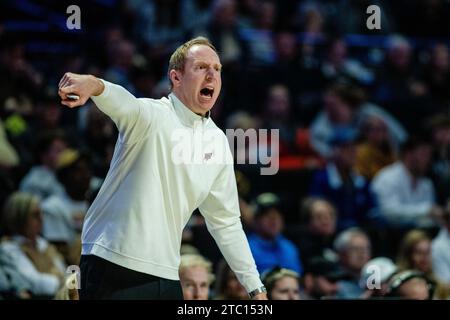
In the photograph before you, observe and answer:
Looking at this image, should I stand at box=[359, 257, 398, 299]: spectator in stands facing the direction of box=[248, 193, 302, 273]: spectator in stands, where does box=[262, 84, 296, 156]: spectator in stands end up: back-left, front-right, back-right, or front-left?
front-right

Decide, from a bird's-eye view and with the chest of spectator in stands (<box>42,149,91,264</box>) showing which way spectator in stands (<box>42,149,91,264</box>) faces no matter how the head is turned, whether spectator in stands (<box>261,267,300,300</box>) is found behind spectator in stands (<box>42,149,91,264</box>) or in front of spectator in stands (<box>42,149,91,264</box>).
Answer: in front

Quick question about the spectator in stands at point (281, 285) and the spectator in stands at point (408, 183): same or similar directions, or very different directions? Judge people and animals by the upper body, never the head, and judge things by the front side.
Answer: same or similar directions

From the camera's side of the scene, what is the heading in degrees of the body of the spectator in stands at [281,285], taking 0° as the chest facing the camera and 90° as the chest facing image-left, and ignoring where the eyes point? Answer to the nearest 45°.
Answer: approximately 315°

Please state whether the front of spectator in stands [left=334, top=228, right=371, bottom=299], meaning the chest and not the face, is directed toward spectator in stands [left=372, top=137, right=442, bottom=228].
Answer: no

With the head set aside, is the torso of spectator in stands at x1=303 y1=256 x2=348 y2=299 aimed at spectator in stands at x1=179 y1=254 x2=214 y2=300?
no

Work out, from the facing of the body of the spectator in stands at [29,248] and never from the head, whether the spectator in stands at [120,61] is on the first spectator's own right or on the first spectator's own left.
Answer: on the first spectator's own left

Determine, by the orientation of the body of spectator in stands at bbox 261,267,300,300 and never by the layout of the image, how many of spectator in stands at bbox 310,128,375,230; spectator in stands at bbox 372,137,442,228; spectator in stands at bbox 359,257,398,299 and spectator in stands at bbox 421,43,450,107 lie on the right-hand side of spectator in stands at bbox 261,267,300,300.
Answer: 0

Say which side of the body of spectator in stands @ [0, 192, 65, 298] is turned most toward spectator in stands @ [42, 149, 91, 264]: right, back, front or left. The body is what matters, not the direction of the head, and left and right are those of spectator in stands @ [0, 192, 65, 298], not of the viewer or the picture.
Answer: left

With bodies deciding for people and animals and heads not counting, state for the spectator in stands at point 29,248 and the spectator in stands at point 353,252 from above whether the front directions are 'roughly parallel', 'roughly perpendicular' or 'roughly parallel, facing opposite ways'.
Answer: roughly parallel

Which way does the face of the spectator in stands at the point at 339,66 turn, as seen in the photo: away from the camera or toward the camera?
toward the camera

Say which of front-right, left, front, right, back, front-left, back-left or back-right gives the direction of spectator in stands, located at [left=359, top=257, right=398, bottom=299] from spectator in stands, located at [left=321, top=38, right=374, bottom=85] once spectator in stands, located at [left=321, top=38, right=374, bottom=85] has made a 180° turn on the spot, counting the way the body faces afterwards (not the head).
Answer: back

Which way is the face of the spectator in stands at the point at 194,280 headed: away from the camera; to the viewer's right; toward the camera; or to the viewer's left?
toward the camera

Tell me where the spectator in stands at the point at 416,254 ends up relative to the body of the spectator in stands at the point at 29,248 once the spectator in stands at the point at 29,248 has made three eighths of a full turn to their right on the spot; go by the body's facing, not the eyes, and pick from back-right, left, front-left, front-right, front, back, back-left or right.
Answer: back

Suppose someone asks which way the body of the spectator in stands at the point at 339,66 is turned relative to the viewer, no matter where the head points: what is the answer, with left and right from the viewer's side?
facing the viewer

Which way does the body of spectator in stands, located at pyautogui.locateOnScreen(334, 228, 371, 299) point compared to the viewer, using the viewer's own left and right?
facing the viewer and to the right of the viewer

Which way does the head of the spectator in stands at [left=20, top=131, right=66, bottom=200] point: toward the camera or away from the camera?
toward the camera

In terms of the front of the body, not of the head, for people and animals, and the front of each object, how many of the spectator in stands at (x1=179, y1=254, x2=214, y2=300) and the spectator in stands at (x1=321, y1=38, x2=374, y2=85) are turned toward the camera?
2

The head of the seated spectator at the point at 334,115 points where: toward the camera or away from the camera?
toward the camera
